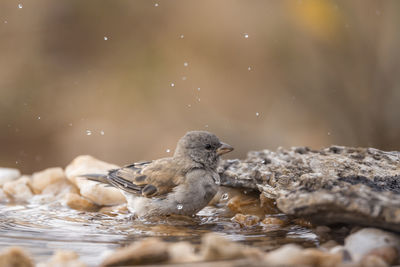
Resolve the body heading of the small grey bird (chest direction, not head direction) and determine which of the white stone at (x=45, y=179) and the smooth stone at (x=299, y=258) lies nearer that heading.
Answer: the smooth stone

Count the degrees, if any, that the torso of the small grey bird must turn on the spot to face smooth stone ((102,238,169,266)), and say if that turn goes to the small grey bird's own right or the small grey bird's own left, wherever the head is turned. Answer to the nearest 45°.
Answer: approximately 90° to the small grey bird's own right

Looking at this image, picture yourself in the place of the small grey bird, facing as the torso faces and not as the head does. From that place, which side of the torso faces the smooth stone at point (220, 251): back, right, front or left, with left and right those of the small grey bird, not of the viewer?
right

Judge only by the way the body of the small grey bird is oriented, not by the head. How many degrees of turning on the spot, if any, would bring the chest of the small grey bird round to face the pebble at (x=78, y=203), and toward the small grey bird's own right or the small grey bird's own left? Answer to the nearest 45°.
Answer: approximately 135° to the small grey bird's own left

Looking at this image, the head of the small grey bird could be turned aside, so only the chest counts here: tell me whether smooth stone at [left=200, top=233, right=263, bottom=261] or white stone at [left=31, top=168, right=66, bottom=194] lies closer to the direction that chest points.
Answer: the smooth stone

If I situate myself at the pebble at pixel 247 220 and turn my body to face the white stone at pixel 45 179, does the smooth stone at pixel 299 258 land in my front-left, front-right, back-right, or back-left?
back-left

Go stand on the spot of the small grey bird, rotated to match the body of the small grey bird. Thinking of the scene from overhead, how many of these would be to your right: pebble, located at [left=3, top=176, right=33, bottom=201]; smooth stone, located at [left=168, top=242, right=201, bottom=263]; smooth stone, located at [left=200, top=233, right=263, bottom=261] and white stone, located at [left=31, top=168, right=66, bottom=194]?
2

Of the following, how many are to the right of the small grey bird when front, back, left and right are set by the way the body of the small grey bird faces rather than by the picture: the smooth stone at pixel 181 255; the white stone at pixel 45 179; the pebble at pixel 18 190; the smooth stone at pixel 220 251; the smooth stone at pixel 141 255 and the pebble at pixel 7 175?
3

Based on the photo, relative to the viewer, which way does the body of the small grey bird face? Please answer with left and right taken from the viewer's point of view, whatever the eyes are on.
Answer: facing to the right of the viewer

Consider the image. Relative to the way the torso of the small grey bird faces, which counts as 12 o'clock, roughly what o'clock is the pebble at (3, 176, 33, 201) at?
The pebble is roughly at 7 o'clock from the small grey bird.

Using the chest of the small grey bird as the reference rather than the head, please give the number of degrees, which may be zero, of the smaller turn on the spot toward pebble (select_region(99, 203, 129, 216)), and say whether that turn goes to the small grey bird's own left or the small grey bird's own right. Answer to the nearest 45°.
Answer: approximately 135° to the small grey bird's own left

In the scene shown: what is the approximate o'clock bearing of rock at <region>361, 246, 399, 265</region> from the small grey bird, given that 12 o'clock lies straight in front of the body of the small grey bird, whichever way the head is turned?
The rock is roughly at 2 o'clock from the small grey bird.

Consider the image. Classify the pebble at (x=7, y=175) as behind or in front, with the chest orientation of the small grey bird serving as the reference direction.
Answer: behind

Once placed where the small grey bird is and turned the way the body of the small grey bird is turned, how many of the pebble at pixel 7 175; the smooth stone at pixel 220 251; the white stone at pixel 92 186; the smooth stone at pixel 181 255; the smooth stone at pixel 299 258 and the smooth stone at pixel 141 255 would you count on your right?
4
